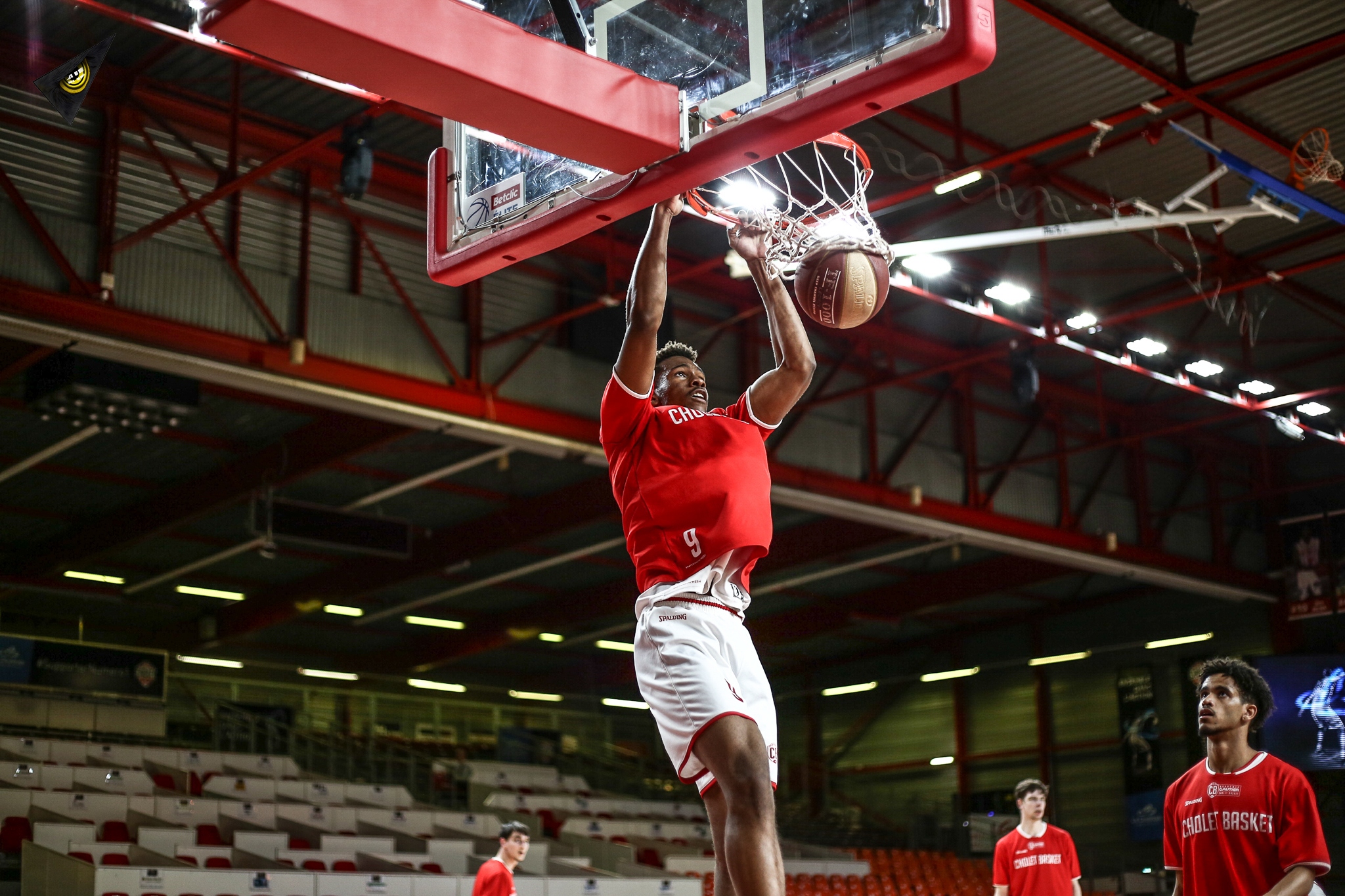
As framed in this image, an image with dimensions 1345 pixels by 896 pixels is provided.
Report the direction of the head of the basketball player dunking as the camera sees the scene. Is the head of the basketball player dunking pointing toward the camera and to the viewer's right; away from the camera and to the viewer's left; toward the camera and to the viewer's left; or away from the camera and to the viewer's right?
toward the camera and to the viewer's right

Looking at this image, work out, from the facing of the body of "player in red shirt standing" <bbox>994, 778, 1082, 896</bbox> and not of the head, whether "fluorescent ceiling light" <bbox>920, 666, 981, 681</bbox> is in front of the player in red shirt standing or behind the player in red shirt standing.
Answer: behind

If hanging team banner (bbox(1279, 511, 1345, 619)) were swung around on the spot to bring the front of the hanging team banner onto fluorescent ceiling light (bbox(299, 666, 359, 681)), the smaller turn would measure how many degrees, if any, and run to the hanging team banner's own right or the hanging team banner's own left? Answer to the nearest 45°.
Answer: approximately 90° to the hanging team banner's own right

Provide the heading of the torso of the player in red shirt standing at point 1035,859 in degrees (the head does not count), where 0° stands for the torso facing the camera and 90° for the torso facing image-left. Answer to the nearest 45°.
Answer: approximately 0°
